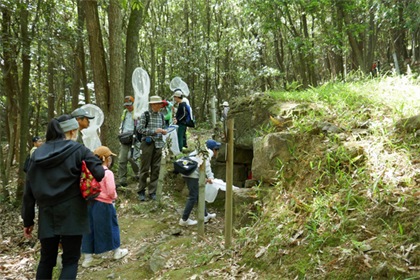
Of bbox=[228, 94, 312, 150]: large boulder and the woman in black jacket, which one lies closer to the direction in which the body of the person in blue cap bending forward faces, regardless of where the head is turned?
the large boulder

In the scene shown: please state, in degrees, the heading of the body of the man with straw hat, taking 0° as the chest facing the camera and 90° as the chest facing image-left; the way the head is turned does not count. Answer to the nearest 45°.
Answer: approximately 315°

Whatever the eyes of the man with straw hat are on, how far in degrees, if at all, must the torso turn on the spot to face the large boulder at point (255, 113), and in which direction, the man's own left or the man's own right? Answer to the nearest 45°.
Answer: approximately 45° to the man's own left

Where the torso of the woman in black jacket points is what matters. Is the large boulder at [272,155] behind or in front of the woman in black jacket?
in front

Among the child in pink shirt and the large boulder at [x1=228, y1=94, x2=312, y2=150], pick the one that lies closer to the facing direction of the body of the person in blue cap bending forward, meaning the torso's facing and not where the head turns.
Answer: the large boulder

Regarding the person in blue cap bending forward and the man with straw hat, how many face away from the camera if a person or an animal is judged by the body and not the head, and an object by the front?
0

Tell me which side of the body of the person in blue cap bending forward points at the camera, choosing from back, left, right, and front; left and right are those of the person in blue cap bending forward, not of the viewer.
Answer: right

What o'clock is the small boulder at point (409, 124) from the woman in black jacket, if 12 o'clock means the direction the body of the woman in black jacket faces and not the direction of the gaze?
The small boulder is roughly at 2 o'clock from the woman in black jacket.

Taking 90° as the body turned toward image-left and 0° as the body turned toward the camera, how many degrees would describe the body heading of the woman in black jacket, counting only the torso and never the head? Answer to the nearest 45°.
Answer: approximately 225°

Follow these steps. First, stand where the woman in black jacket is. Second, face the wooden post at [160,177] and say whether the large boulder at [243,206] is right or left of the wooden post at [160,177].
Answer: right
